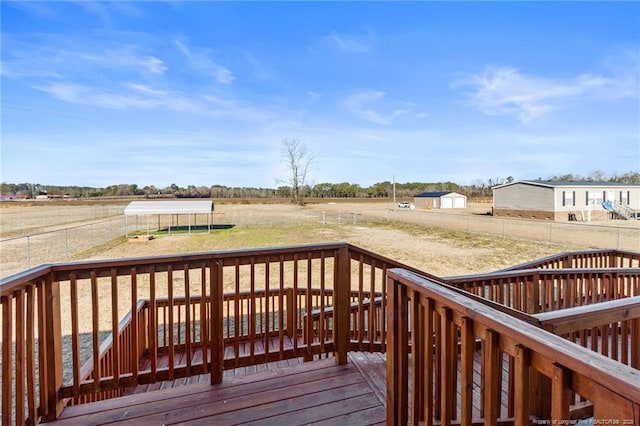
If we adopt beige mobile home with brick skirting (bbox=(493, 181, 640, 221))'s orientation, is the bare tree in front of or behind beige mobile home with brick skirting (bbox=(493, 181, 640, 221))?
behind

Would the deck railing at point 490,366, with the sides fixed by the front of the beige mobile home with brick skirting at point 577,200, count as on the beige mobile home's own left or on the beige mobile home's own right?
on the beige mobile home's own right

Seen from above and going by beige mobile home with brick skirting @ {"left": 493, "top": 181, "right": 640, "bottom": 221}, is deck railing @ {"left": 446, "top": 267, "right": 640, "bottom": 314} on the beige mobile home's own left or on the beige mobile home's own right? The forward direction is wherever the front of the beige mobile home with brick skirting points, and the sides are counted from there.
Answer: on the beige mobile home's own right

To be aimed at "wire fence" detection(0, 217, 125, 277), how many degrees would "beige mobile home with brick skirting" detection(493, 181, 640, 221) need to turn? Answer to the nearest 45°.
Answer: approximately 90° to its right

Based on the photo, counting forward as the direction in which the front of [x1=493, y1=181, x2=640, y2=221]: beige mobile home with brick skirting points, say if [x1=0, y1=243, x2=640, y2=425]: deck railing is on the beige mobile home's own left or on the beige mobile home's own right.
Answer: on the beige mobile home's own right

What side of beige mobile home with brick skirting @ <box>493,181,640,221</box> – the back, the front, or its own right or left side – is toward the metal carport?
right
